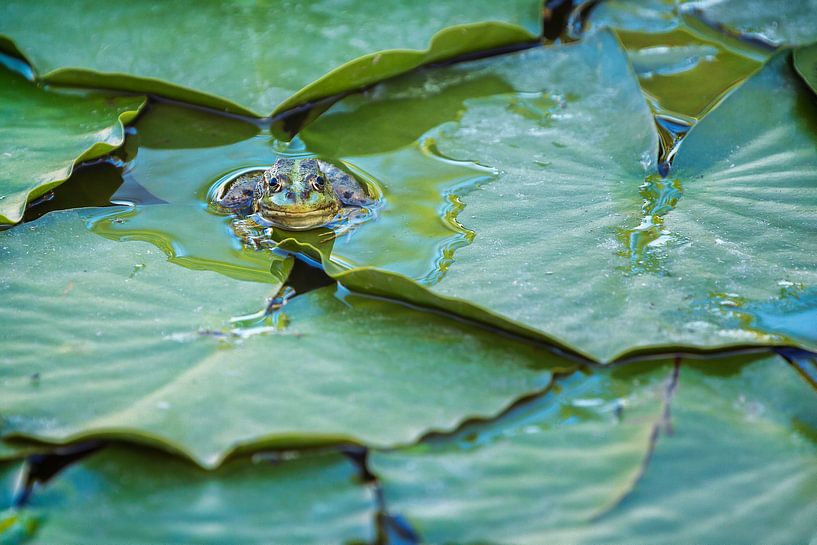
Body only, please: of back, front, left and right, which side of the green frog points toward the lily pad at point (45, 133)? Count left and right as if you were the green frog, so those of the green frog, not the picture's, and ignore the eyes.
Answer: right

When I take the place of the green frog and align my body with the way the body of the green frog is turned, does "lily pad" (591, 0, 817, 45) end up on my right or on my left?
on my left

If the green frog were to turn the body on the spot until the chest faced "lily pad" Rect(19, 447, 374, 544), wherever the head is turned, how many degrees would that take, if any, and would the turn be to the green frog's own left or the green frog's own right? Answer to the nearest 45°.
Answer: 0° — it already faces it

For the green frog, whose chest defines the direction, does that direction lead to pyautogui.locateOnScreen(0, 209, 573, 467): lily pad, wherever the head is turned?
yes

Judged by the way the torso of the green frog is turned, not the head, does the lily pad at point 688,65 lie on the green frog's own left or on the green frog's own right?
on the green frog's own left

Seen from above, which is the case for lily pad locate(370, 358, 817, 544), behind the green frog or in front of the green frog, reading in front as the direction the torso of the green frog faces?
in front

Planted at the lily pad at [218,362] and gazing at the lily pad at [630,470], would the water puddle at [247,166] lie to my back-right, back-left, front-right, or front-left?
back-left

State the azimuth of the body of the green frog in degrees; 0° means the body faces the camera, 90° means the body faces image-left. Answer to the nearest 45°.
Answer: approximately 0°

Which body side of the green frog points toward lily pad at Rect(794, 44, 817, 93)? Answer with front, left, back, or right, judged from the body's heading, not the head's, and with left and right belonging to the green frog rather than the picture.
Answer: left
